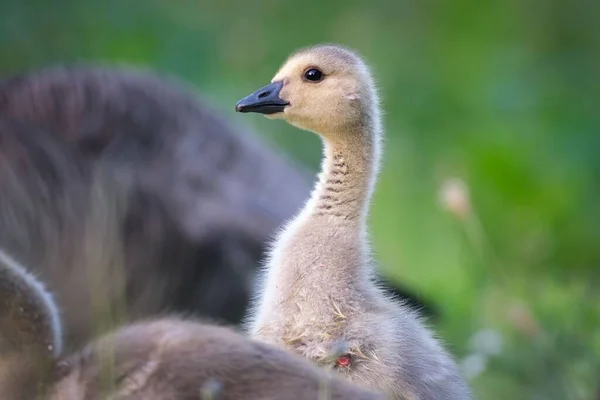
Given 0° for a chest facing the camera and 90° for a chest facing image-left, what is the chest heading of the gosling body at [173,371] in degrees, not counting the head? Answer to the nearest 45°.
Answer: approximately 90°

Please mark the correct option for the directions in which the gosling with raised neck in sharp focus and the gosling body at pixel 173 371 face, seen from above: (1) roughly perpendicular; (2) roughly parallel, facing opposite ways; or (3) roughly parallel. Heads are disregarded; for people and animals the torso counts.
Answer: roughly parallel

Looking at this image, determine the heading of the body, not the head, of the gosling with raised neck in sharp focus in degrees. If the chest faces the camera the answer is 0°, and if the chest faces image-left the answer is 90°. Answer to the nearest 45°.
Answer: approximately 90°

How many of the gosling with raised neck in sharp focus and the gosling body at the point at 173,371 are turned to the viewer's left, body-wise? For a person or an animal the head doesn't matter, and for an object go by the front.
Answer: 2

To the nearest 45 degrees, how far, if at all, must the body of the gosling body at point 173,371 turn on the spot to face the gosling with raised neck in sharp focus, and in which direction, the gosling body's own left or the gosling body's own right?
approximately 135° to the gosling body's own right
